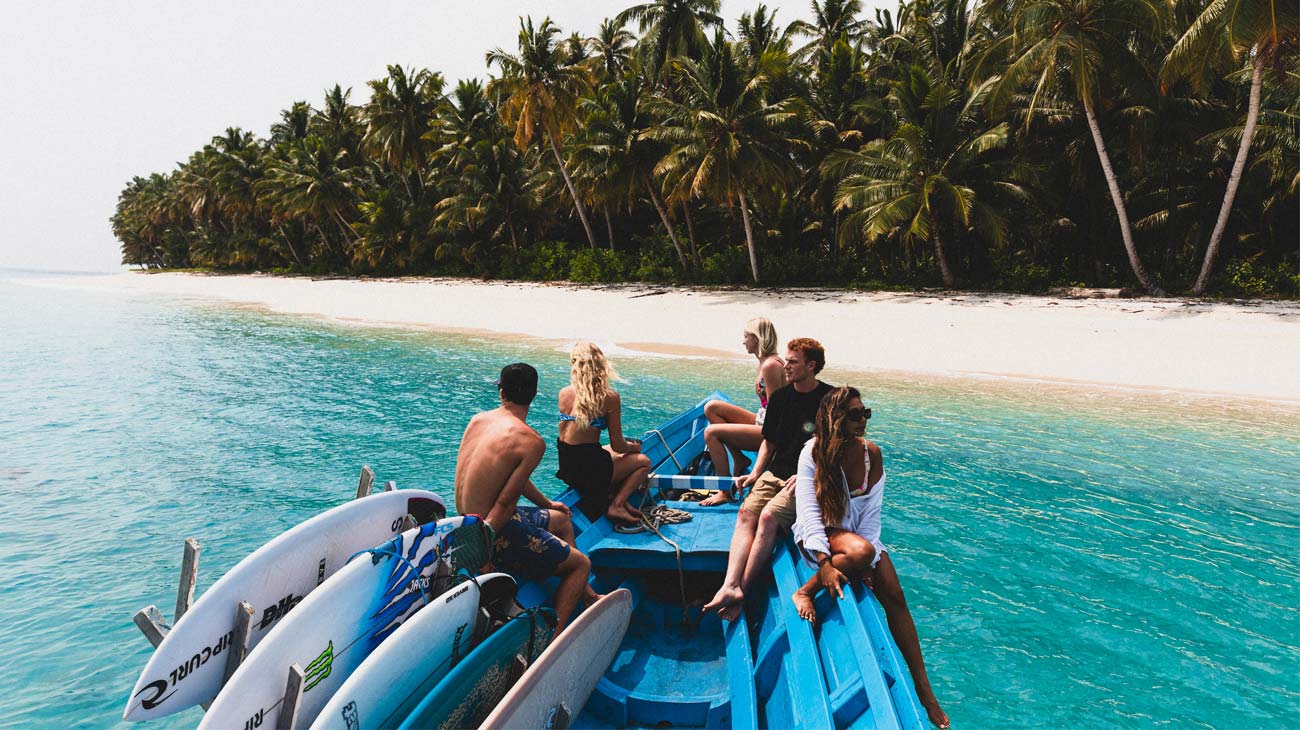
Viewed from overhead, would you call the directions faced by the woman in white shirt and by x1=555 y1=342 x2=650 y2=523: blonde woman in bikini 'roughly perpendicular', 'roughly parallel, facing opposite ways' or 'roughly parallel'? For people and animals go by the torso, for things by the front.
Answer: roughly perpendicular

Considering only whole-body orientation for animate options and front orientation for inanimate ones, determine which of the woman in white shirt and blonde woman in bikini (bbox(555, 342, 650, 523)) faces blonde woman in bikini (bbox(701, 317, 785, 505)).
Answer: blonde woman in bikini (bbox(555, 342, 650, 523))

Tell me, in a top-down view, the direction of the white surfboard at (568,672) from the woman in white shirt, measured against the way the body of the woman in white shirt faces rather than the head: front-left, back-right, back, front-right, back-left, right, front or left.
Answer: right

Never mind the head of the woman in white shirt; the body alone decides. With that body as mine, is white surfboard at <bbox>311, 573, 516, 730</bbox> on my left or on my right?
on my right

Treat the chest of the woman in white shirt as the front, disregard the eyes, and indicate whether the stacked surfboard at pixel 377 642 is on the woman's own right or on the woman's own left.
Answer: on the woman's own right

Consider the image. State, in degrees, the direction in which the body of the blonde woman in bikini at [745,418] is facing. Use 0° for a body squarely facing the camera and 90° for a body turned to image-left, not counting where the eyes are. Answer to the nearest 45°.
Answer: approximately 90°

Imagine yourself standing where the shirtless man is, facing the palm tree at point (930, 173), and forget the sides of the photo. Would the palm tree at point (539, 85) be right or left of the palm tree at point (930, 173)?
left

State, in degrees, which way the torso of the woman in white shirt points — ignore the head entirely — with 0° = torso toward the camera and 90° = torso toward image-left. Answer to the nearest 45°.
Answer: approximately 315°

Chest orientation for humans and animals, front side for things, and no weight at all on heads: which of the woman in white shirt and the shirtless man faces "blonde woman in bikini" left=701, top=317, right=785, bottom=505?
the shirtless man

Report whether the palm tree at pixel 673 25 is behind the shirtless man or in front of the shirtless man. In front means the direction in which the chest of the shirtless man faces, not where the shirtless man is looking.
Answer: in front

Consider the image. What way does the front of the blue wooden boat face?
away from the camera

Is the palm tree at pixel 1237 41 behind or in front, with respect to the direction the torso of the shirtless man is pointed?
in front
